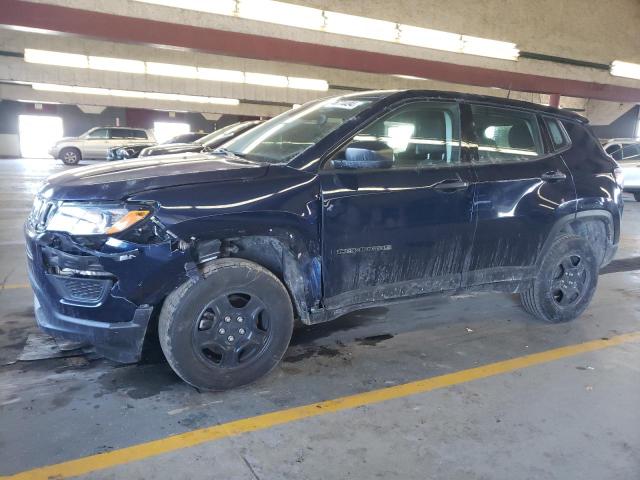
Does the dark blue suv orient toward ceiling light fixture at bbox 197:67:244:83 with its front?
no

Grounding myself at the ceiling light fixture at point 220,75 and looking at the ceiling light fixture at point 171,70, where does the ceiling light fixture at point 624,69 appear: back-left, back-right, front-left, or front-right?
back-left

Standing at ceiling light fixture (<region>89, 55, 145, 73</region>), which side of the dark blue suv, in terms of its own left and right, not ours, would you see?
right

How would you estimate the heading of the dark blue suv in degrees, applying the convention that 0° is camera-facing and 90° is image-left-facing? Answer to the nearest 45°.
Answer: approximately 45°

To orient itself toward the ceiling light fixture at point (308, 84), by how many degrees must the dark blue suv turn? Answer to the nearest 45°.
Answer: approximately 135° to its right

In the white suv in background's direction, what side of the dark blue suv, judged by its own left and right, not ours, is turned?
back

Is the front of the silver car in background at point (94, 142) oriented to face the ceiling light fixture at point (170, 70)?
no

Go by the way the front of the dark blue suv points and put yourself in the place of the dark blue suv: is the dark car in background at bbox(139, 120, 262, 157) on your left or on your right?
on your right

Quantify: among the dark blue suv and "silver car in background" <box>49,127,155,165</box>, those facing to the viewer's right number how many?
0

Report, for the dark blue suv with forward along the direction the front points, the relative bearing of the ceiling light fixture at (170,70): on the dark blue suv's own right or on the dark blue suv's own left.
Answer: on the dark blue suv's own right

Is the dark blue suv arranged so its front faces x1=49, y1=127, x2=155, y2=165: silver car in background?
no

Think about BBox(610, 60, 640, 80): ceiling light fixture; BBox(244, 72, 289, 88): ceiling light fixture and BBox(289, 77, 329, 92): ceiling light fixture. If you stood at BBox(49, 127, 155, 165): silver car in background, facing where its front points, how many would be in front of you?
0

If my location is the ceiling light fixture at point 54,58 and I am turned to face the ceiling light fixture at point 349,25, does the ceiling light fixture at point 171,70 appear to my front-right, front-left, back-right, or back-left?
front-left

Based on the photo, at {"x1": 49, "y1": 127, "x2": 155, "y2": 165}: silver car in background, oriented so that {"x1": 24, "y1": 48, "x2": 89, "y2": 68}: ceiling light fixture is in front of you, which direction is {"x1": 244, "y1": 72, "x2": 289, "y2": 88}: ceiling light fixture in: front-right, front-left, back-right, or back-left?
front-left

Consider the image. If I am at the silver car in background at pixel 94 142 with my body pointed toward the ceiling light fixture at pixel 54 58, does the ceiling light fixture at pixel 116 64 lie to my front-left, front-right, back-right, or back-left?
front-left

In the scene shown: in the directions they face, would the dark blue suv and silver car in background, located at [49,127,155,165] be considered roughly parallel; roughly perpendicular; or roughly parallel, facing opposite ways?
roughly parallel

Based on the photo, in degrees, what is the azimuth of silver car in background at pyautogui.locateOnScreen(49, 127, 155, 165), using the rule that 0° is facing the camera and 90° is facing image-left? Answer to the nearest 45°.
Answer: approximately 90°
